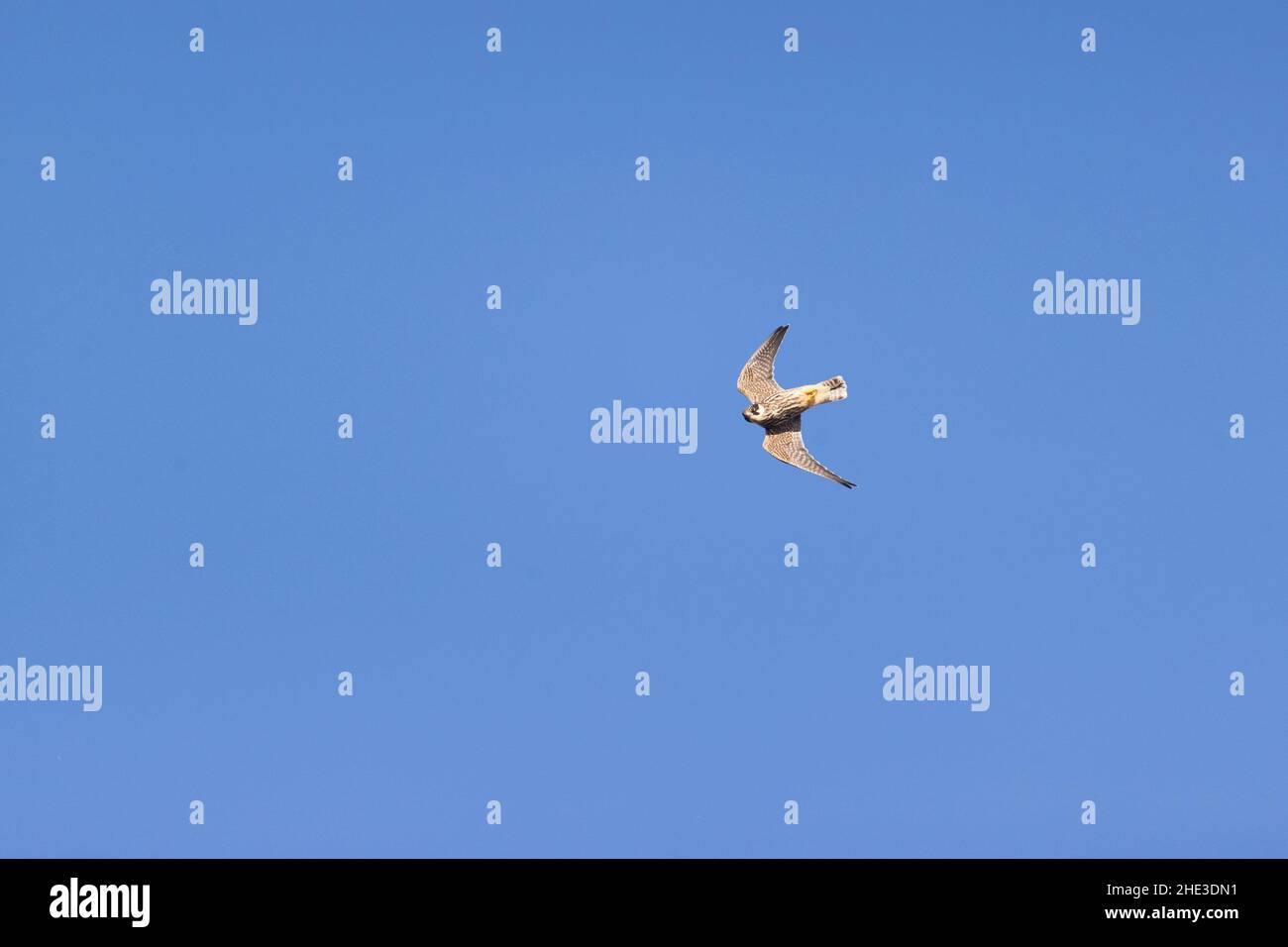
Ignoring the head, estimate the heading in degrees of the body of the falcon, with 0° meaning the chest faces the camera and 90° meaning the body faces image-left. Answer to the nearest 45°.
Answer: approximately 90°
